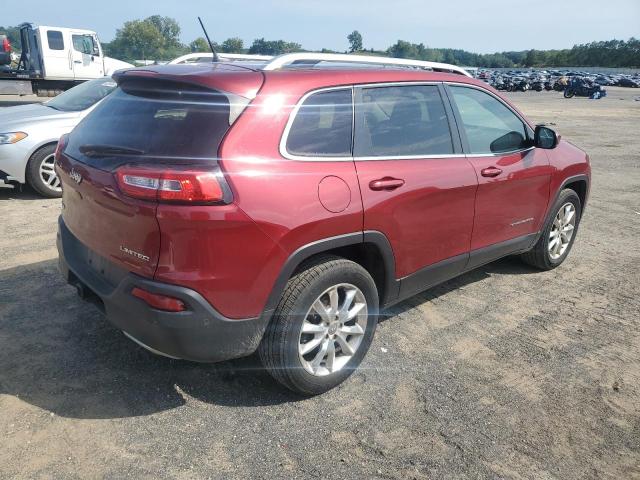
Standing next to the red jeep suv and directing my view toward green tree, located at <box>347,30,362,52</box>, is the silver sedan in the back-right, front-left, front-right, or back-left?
front-left

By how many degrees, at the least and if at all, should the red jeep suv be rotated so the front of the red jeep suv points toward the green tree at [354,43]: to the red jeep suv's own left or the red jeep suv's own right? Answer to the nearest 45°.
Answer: approximately 45° to the red jeep suv's own left

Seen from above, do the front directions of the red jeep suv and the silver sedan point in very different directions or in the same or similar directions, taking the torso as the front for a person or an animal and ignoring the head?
very different directions

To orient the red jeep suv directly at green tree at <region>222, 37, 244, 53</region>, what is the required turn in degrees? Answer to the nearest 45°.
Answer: approximately 45° to its left

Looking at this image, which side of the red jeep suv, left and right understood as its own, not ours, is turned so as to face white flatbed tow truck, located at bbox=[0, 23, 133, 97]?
left

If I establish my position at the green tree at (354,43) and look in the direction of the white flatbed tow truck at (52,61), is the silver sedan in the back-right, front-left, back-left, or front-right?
front-left

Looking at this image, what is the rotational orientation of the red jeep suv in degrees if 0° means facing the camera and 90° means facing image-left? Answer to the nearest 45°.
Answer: approximately 225°

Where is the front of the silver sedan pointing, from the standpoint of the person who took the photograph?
facing the viewer and to the left of the viewer

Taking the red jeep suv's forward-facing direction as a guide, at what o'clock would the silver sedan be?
The silver sedan is roughly at 9 o'clock from the red jeep suv.
